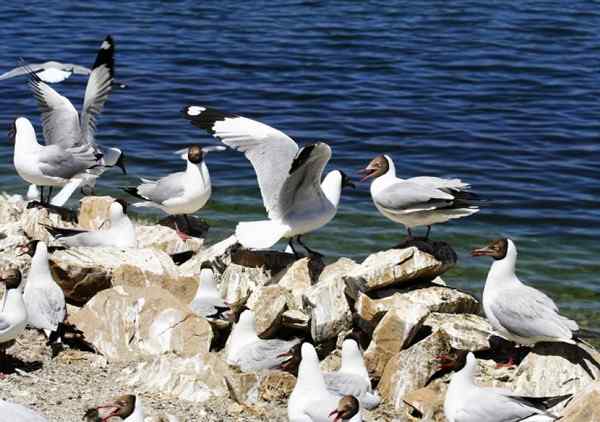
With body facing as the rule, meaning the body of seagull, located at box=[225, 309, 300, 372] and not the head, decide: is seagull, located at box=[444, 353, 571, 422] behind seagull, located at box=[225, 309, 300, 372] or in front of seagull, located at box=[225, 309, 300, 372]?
behind

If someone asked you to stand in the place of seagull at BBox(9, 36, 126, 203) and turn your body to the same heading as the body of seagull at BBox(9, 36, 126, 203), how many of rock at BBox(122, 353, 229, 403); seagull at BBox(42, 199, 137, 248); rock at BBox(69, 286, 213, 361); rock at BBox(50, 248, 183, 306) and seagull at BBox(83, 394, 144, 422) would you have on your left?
5

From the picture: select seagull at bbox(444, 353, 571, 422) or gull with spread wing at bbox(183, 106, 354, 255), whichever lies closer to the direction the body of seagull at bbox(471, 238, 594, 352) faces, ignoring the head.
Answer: the gull with spread wing

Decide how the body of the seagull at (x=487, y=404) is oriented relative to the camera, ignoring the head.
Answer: to the viewer's left

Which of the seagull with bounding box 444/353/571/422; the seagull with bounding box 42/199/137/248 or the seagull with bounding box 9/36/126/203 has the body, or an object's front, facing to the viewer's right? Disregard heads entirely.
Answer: the seagull with bounding box 42/199/137/248

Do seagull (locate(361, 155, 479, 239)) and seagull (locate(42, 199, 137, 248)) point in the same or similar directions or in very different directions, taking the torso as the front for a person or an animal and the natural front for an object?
very different directions

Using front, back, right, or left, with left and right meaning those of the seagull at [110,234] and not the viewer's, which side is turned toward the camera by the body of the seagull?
right

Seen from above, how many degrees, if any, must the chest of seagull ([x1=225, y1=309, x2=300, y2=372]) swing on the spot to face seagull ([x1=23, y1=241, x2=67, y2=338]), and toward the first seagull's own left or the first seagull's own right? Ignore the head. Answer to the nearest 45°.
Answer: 0° — it already faces it

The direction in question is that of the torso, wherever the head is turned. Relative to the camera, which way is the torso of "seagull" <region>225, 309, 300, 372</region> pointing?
to the viewer's left

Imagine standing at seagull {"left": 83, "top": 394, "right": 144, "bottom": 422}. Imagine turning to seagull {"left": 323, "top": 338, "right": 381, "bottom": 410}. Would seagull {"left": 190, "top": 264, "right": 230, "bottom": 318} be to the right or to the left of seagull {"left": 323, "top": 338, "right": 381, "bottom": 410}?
left

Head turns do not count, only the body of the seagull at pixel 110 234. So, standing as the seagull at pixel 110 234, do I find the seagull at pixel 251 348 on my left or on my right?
on my right

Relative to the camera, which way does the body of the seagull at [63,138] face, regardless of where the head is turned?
to the viewer's left

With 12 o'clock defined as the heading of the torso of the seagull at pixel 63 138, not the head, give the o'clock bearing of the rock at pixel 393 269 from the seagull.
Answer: The rock is roughly at 8 o'clock from the seagull.

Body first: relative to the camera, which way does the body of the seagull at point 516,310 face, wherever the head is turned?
to the viewer's left
